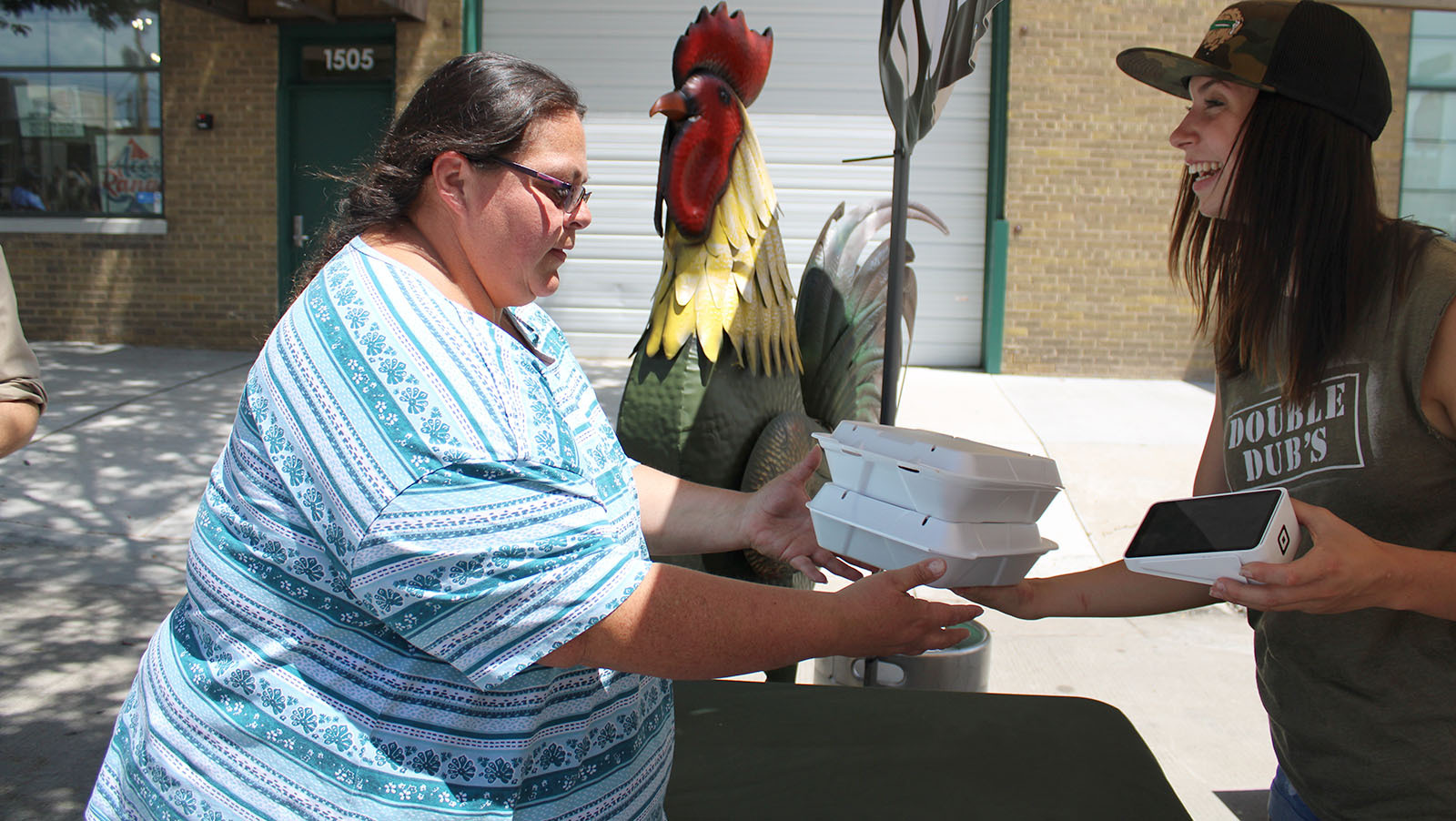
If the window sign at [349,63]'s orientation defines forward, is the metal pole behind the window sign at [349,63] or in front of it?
in front

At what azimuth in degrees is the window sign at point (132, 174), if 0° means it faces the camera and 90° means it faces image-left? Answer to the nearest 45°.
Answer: approximately 0°

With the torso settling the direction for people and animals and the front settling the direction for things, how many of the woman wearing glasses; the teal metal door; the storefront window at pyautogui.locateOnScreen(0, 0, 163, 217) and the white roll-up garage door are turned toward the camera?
3

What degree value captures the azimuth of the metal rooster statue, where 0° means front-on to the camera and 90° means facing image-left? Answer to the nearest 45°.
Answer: approximately 45°

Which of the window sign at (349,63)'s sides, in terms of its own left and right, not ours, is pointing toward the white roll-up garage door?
left

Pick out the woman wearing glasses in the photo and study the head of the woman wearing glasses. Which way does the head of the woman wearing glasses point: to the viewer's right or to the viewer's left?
to the viewer's right

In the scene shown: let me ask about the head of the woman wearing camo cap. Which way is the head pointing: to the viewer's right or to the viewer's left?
to the viewer's left

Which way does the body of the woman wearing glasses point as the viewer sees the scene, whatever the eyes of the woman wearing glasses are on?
to the viewer's right
